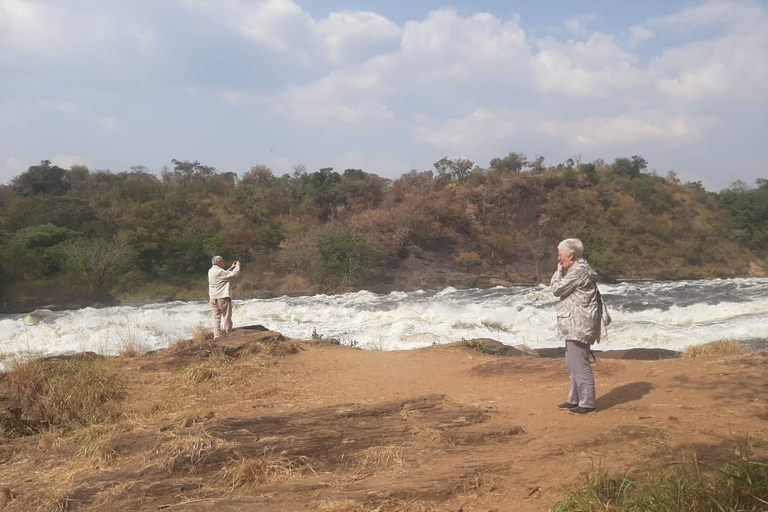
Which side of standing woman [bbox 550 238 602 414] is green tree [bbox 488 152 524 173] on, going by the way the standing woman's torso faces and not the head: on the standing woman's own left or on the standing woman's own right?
on the standing woman's own right

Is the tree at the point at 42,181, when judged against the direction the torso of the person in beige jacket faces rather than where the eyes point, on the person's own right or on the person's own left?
on the person's own left

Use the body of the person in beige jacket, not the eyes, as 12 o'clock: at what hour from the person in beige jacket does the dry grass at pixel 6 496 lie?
The dry grass is roughly at 5 o'clock from the person in beige jacket.

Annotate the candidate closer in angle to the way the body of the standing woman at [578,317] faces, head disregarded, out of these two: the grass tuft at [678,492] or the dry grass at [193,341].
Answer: the dry grass

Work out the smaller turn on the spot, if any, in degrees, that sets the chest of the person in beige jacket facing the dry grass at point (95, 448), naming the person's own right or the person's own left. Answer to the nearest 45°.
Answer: approximately 135° to the person's own right

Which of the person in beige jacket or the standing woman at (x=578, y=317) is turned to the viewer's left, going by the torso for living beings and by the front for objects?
the standing woman

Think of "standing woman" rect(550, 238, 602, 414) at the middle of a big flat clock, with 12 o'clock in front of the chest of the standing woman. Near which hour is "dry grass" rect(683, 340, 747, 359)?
The dry grass is roughly at 4 o'clock from the standing woman.

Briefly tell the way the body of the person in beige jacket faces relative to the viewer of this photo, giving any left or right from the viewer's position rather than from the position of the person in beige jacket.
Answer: facing away from the viewer and to the right of the viewer

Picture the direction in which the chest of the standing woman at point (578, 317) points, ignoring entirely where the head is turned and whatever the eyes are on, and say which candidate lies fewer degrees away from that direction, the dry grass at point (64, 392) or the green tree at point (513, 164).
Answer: the dry grass

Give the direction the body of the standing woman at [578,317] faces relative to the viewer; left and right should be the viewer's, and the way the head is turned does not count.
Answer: facing to the left of the viewer

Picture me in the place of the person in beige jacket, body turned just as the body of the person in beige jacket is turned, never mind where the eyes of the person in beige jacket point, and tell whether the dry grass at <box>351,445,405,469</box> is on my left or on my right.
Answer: on my right

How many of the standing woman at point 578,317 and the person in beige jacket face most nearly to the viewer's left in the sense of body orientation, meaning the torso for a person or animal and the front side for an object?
1

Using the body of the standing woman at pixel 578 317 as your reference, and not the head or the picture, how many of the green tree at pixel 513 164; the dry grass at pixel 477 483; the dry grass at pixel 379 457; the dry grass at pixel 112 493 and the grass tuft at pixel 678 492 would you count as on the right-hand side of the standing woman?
1

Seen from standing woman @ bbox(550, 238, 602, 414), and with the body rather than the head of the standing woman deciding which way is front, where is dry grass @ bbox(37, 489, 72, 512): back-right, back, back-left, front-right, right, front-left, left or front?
front-left
